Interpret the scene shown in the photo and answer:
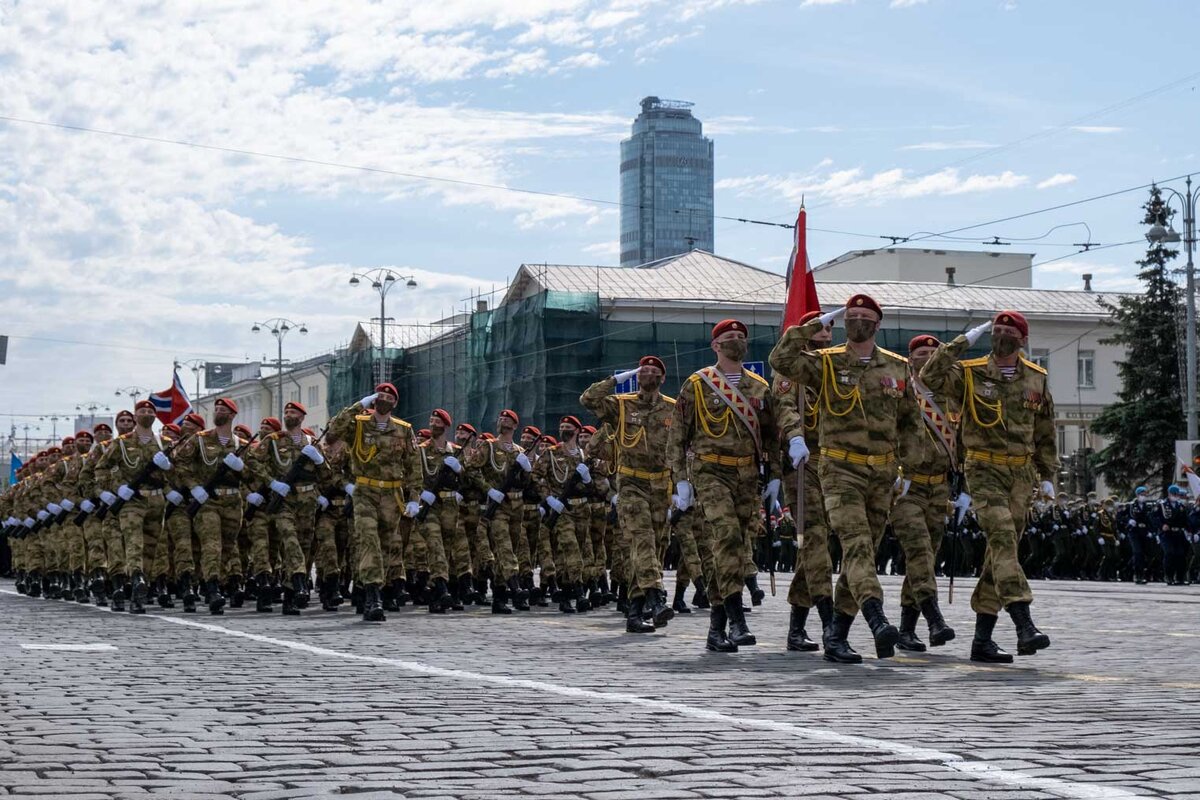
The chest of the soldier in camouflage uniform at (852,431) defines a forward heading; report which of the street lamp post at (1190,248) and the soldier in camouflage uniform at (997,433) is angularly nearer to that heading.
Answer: the soldier in camouflage uniform

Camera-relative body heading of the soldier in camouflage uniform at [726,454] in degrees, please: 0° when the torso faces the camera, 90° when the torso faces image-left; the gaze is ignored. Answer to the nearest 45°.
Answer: approximately 315°

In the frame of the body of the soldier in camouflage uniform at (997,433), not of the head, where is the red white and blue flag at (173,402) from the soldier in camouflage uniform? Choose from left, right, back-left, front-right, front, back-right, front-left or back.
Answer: back

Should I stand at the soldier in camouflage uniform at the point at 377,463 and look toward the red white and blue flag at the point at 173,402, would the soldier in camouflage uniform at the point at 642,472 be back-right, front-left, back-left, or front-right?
back-right

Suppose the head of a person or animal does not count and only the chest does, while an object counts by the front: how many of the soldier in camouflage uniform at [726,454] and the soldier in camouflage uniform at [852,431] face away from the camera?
0

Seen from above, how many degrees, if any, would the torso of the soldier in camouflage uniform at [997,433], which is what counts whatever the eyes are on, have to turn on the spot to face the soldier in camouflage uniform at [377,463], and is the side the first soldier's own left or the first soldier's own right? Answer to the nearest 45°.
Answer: approximately 180°

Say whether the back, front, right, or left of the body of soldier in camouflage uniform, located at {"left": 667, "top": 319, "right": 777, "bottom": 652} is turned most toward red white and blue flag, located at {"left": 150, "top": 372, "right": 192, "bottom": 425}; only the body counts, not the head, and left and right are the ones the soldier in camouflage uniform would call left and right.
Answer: back

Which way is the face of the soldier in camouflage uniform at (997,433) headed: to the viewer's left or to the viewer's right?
to the viewer's left

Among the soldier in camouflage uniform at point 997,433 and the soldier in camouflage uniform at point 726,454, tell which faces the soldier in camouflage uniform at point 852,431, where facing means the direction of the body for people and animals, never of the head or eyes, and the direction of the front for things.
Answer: the soldier in camouflage uniform at point 726,454

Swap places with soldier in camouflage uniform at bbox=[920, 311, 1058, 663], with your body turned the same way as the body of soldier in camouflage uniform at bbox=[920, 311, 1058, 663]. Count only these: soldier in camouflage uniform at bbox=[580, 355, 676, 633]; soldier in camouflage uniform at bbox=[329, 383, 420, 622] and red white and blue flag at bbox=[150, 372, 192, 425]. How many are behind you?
3

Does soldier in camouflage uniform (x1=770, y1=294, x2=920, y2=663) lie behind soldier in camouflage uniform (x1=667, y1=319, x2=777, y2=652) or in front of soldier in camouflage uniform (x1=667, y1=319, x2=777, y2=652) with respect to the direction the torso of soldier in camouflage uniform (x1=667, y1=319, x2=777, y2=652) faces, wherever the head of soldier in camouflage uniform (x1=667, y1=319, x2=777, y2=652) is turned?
in front
